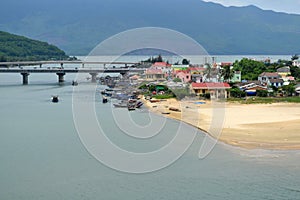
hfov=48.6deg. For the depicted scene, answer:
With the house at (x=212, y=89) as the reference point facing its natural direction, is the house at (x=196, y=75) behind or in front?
behind

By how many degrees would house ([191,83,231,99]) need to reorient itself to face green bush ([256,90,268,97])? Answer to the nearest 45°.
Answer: approximately 90° to its left

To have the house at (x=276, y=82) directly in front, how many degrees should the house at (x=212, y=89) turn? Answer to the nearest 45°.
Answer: approximately 135° to its left

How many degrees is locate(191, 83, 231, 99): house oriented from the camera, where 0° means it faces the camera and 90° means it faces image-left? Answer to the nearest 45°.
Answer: approximately 0°

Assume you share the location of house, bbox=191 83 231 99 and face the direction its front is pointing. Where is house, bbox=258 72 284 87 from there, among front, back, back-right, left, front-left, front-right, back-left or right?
back-left

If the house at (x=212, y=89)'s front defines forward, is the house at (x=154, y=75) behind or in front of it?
behind

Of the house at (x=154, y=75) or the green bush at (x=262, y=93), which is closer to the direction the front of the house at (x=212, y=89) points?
the green bush

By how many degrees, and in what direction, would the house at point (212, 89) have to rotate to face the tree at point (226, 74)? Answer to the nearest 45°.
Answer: approximately 180°

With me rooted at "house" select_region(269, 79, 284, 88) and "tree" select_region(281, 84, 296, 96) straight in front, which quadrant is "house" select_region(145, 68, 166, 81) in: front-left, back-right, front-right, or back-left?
back-right

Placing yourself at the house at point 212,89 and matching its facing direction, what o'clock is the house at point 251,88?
the house at point 251,88 is roughly at 9 o'clock from the house at point 212,89.

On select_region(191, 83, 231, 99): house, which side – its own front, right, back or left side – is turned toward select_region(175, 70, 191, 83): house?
back
